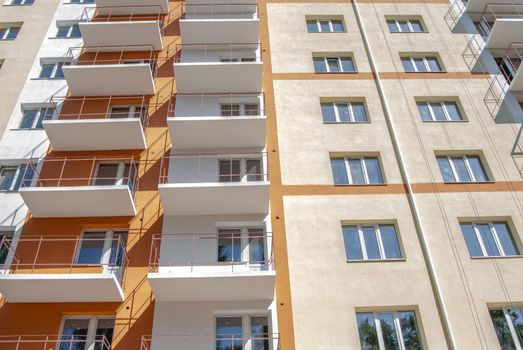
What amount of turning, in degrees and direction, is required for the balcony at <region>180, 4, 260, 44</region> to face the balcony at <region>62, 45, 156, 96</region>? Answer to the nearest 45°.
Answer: approximately 90° to its right

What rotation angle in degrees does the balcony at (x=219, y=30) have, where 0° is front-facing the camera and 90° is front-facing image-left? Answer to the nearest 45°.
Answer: approximately 0°

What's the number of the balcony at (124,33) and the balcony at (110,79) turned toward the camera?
2

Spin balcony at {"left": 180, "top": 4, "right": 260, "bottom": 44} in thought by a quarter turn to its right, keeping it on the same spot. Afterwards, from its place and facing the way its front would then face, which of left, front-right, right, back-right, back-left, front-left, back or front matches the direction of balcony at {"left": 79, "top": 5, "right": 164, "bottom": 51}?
front

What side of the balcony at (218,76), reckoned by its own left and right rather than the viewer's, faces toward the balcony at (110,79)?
right

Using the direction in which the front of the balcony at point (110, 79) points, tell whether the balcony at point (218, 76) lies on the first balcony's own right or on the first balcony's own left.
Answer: on the first balcony's own left

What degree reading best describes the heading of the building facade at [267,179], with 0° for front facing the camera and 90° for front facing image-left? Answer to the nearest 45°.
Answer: approximately 0°
